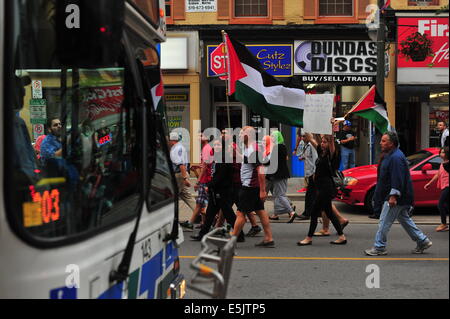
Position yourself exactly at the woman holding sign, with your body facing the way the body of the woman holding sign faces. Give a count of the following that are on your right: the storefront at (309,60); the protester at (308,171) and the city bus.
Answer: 2

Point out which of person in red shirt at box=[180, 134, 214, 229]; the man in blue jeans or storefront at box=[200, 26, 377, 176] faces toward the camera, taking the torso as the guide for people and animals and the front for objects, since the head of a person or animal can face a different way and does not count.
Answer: the storefront

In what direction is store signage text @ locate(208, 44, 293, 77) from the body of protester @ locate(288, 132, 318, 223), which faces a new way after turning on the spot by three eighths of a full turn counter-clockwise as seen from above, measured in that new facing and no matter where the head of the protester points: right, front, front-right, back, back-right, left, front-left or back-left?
back-left

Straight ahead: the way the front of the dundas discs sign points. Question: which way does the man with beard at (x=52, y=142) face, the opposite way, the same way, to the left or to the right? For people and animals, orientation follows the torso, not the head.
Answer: to the left

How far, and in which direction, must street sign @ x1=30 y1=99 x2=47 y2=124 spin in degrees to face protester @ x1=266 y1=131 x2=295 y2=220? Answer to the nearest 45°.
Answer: approximately 135° to its left

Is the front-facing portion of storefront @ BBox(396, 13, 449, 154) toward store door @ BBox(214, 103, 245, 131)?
no

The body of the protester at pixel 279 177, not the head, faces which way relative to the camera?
to the viewer's left

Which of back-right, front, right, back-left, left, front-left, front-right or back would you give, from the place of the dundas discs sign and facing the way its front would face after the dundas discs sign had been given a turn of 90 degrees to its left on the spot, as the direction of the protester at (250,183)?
right

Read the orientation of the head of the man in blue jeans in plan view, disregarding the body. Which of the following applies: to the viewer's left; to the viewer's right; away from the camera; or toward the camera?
to the viewer's left

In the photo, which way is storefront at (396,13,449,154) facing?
toward the camera

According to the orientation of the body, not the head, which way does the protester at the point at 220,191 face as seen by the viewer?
to the viewer's left

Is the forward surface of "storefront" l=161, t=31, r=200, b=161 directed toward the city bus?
yes

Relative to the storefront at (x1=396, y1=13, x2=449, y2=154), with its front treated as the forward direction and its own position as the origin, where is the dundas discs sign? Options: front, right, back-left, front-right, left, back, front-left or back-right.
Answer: right

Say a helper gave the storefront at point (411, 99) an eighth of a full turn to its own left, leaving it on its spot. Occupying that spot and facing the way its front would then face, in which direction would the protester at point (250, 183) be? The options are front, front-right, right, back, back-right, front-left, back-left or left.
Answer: front-right
